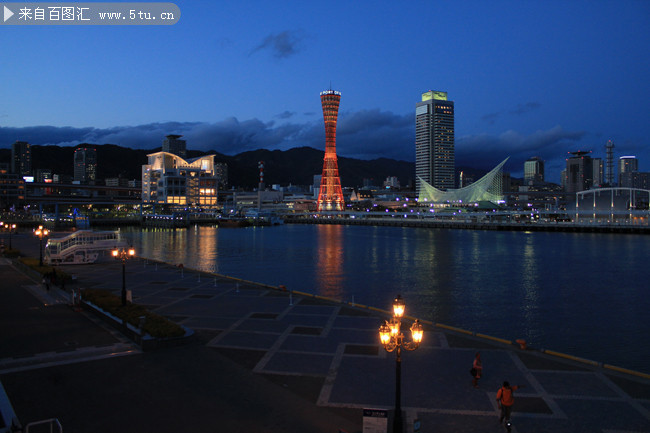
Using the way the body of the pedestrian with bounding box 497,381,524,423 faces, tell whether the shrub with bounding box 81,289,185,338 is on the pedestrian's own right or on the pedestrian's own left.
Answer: on the pedestrian's own left

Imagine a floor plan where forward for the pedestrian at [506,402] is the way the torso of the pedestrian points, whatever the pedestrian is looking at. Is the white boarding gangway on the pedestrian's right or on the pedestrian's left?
on the pedestrian's left

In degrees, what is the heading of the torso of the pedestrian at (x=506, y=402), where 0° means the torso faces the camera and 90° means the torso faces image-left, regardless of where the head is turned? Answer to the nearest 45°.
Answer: approximately 225°
